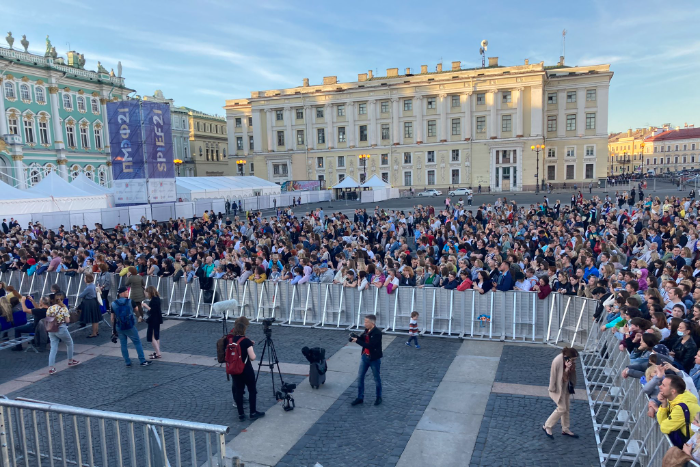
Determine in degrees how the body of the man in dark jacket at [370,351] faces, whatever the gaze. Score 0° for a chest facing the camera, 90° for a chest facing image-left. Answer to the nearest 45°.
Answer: approximately 45°

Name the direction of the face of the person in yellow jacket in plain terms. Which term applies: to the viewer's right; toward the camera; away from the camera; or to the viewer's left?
to the viewer's left

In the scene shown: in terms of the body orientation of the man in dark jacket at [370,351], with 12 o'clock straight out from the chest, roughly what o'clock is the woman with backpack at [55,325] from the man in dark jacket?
The woman with backpack is roughly at 2 o'clock from the man in dark jacket.

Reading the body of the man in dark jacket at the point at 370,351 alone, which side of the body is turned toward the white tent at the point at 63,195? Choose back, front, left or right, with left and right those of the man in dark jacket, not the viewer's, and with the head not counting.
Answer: right

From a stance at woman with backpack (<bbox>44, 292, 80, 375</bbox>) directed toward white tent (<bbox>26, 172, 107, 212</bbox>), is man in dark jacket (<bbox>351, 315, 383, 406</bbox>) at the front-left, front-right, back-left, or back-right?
back-right

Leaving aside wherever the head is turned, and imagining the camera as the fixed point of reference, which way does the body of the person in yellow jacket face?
to the viewer's left

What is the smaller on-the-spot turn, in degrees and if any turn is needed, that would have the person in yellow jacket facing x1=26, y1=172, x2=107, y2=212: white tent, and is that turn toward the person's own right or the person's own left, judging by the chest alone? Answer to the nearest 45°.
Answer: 0° — they already face it

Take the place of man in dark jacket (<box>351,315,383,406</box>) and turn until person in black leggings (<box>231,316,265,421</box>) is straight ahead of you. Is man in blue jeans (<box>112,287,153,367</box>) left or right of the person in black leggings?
right

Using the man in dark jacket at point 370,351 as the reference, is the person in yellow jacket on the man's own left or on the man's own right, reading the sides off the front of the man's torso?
on the man's own left
